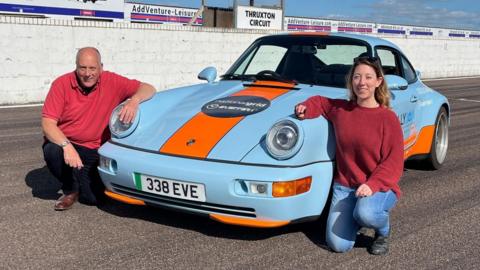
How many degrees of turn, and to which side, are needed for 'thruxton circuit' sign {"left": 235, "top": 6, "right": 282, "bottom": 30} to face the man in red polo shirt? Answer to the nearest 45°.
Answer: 0° — it already faces them

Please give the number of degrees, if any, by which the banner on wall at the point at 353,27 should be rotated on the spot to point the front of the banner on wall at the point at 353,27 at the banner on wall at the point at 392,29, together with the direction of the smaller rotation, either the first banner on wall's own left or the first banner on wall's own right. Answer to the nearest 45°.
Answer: approximately 135° to the first banner on wall's own left

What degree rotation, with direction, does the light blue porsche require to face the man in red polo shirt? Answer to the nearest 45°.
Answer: approximately 90° to its right

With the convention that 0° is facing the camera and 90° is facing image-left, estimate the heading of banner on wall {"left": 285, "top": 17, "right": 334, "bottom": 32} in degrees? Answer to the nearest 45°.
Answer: approximately 0°

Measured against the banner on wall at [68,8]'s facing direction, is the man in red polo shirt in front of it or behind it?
in front

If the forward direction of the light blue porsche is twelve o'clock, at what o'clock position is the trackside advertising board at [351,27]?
The trackside advertising board is roughly at 5 o'clock from the light blue porsche.

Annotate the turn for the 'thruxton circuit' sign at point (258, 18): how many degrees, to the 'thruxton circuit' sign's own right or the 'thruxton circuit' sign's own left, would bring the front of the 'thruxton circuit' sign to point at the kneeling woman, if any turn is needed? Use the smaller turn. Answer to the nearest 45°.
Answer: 0° — it already faces them
